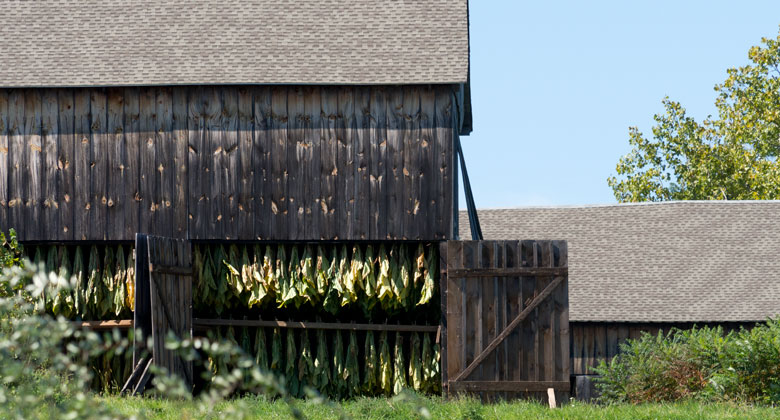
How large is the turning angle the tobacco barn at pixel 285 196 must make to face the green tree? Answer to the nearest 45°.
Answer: approximately 135° to its left

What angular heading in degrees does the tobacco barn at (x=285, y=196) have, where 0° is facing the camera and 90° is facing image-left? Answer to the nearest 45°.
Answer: approximately 0°

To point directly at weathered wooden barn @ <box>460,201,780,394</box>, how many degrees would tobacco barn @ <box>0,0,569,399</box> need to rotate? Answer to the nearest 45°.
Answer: approximately 135° to its left
